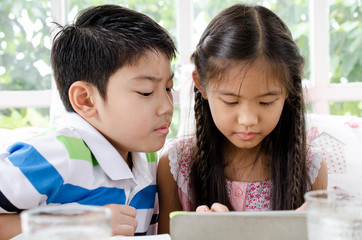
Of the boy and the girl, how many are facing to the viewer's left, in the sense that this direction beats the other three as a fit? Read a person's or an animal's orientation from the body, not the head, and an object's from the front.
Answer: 0

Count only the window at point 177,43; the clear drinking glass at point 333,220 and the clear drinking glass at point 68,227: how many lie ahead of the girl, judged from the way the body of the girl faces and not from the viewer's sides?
2

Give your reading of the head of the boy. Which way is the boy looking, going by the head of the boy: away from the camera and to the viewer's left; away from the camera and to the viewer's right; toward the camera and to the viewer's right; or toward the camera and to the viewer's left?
toward the camera and to the viewer's right

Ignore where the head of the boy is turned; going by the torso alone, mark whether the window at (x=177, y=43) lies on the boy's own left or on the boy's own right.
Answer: on the boy's own left

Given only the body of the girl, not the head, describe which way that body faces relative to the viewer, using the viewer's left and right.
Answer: facing the viewer

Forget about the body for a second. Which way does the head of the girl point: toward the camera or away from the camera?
toward the camera

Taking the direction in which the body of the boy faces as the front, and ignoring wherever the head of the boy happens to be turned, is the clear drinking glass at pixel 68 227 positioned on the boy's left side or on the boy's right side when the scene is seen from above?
on the boy's right side

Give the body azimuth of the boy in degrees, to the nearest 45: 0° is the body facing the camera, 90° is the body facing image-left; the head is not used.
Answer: approximately 315°

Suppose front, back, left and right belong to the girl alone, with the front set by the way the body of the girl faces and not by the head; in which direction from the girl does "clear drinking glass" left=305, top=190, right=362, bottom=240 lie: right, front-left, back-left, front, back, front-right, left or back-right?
front

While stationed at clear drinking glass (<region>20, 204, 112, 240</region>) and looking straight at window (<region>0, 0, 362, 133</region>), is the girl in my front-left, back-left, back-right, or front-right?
front-right
